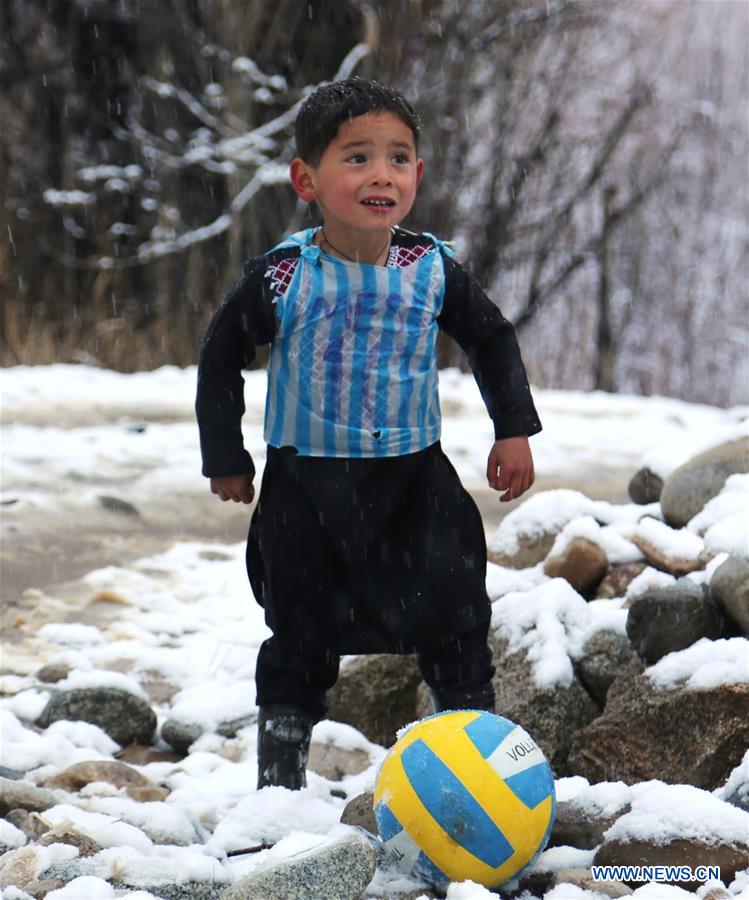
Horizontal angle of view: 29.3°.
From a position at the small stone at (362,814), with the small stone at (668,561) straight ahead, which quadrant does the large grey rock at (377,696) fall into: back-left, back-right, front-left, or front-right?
front-left

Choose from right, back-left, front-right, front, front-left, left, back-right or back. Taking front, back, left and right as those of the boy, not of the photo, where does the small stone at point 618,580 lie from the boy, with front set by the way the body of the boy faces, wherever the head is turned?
back-left

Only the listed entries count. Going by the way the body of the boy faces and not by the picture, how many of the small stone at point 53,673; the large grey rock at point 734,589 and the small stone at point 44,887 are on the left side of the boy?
1

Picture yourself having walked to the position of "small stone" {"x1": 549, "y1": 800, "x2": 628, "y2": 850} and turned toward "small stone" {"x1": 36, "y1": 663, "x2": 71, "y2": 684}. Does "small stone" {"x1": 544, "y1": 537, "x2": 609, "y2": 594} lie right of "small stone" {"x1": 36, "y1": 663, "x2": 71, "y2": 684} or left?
right

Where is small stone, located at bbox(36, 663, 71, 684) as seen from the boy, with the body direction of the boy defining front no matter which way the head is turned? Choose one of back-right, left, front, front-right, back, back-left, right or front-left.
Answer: back-right

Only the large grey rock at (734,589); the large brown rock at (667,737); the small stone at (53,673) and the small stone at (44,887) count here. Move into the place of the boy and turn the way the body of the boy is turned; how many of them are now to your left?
2

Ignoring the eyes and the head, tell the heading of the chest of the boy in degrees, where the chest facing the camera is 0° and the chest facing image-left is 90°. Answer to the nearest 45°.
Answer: approximately 0°

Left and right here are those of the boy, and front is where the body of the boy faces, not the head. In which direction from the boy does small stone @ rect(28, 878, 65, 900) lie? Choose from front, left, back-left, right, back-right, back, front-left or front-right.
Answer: front-right

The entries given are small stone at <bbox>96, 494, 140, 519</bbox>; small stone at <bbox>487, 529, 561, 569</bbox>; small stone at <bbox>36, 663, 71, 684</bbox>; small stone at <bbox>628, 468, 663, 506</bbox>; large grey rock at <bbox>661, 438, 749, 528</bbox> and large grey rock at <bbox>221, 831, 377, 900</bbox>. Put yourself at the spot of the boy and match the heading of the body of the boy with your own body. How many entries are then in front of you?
1

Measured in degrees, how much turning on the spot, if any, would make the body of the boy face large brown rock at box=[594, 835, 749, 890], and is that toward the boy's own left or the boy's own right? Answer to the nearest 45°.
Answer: approximately 45° to the boy's own left
